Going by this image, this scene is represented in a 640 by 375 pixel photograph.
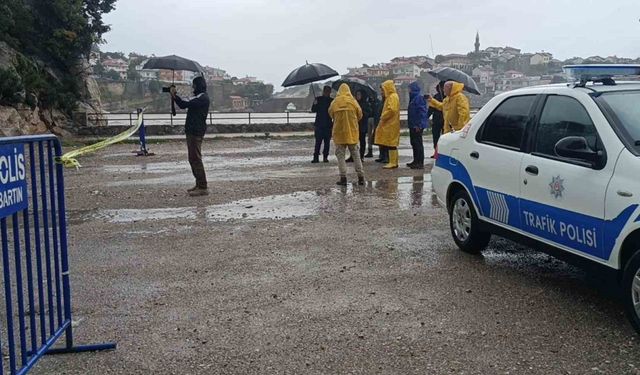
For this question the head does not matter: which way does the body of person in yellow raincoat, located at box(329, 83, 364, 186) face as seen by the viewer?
away from the camera

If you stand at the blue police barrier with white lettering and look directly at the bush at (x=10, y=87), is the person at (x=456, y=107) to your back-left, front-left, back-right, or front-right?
front-right

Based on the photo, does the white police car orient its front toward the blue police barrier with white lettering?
no

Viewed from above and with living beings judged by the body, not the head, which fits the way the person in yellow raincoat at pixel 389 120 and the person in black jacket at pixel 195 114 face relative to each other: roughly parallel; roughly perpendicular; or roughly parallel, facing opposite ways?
roughly parallel

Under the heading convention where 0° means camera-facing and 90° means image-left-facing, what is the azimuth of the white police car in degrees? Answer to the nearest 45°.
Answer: approximately 315°

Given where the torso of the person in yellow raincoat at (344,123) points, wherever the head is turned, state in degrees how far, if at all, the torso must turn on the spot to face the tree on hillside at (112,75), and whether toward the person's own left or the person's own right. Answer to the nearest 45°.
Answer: approximately 45° to the person's own left

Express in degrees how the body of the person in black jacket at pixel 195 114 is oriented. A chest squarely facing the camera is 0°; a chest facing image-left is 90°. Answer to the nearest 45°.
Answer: approximately 90°

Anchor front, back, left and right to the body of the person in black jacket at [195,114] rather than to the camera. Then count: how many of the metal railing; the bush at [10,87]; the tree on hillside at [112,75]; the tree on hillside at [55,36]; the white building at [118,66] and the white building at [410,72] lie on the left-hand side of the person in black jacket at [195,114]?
0

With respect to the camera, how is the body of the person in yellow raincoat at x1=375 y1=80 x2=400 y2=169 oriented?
to the viewer's left

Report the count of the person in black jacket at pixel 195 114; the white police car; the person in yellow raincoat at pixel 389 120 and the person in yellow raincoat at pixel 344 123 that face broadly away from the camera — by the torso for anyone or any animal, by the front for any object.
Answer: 1

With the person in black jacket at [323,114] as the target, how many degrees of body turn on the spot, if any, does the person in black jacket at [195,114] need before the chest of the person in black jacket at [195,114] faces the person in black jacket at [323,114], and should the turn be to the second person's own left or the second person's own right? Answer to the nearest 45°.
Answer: approximately 135° to the second person's own right

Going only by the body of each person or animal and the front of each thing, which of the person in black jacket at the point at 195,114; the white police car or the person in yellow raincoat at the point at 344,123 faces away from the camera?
the person in yellow raincoat

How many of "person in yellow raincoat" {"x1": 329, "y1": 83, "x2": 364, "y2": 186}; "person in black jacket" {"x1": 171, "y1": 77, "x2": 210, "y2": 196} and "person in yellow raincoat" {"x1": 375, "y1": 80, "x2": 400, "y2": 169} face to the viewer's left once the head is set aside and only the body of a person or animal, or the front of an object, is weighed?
2

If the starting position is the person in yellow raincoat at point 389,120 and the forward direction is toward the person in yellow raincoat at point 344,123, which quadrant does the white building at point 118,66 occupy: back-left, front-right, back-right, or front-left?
back-right

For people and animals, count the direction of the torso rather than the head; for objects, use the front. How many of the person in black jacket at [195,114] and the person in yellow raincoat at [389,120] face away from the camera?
0
